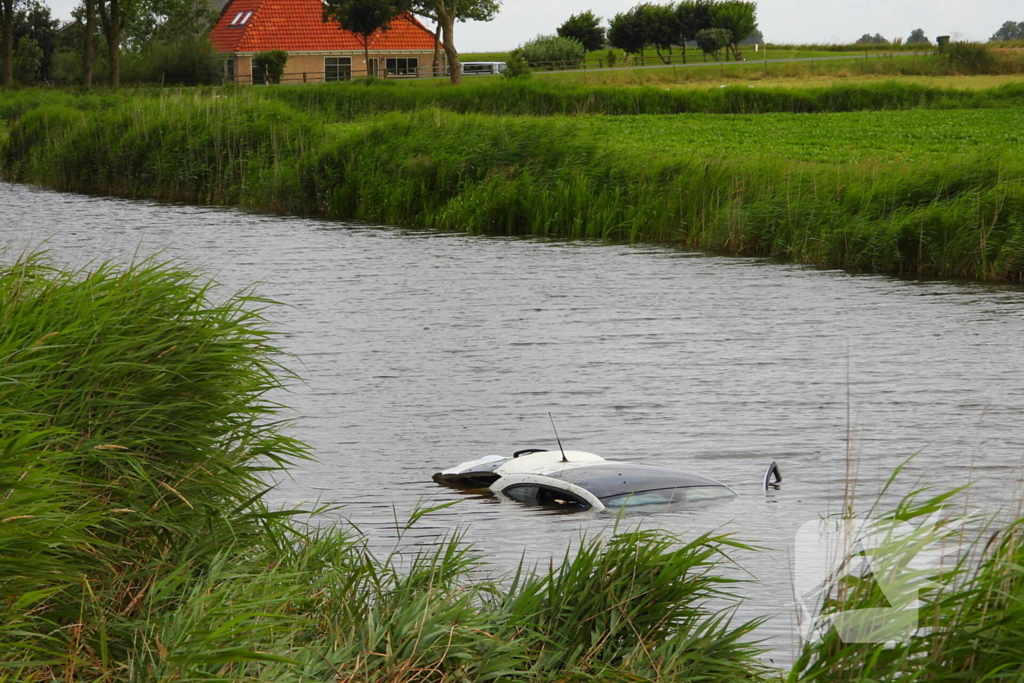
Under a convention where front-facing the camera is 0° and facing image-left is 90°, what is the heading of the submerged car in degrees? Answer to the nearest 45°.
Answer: approximately 315°
